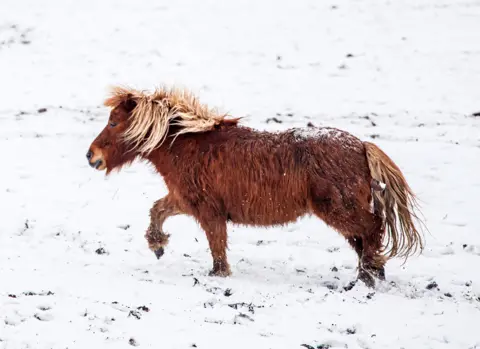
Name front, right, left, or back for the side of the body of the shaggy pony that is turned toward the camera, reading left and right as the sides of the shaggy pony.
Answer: left
